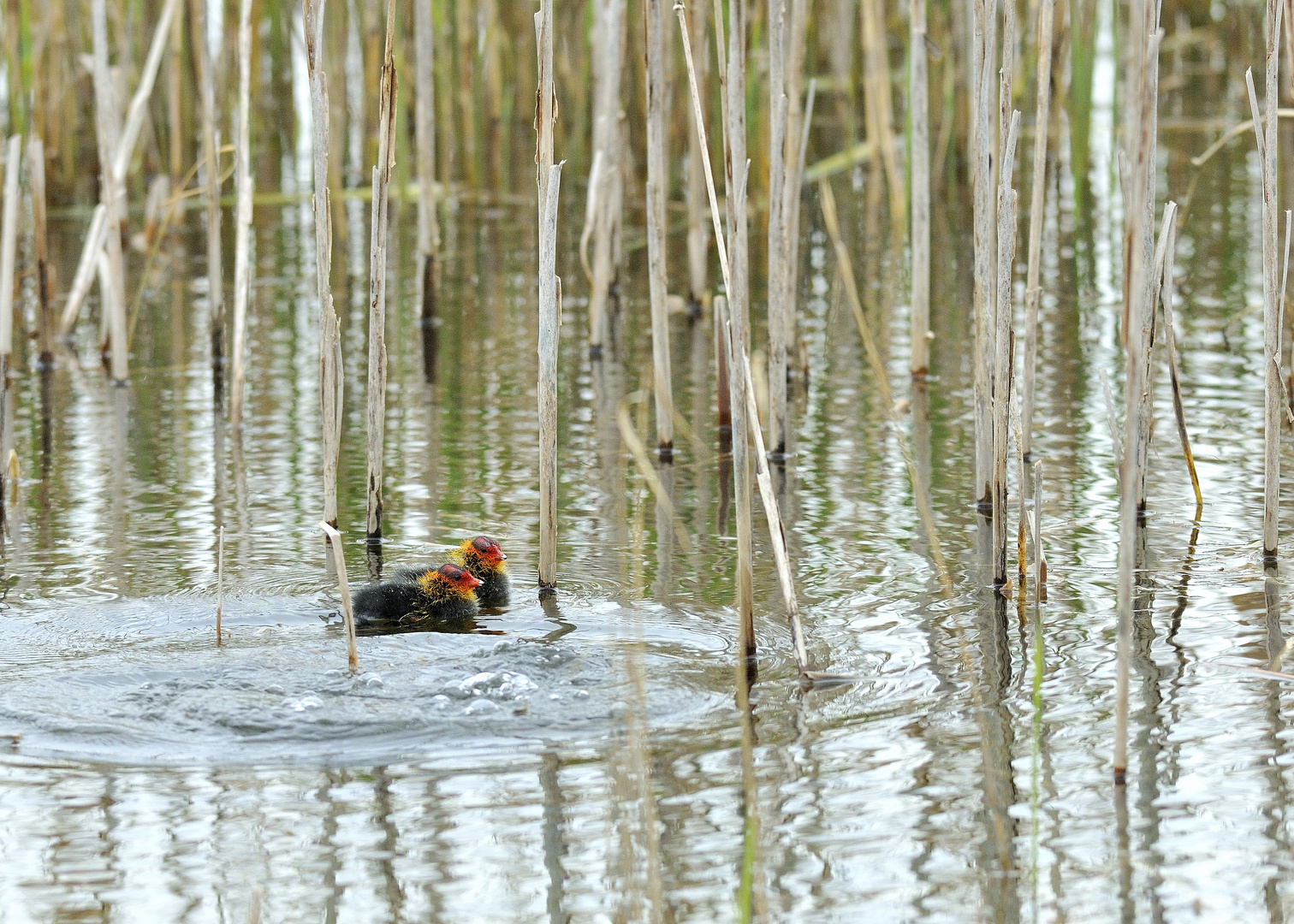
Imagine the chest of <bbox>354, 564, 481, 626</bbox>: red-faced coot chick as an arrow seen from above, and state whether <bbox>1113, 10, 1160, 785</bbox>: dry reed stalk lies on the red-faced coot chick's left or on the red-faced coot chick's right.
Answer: on the red-faced coot chick's right

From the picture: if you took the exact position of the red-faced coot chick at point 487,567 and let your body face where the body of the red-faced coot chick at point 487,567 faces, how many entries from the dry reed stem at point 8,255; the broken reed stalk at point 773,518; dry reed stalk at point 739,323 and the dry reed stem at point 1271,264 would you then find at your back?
1

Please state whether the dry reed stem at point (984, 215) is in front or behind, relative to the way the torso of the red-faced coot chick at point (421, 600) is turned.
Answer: in front

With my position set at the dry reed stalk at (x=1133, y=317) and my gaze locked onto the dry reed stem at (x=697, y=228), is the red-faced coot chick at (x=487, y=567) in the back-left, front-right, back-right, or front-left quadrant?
front-left

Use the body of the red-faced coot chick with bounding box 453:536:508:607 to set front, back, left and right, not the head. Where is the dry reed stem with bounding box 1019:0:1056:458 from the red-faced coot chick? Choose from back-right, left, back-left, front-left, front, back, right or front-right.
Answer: front-left

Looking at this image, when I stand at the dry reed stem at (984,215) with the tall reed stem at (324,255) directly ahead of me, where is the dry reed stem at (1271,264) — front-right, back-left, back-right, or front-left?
back-left

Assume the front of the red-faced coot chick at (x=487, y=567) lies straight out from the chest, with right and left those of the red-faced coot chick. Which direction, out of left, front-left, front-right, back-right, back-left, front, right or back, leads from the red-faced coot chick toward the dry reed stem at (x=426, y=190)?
back-left

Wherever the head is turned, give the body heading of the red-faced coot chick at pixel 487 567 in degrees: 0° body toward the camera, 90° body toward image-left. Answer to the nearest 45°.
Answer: approximately 315°

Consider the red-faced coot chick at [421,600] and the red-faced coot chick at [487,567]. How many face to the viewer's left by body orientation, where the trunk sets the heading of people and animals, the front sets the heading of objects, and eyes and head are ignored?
0

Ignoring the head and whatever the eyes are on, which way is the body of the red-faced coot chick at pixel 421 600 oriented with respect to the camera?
to the viewer's right

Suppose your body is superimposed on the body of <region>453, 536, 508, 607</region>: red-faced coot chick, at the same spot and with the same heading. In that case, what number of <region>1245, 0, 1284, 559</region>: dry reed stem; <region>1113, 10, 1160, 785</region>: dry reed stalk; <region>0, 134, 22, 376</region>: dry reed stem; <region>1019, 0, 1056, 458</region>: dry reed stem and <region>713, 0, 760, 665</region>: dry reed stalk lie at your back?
1

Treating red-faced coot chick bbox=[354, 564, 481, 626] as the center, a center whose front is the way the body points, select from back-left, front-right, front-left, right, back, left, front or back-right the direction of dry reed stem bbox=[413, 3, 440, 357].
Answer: left
